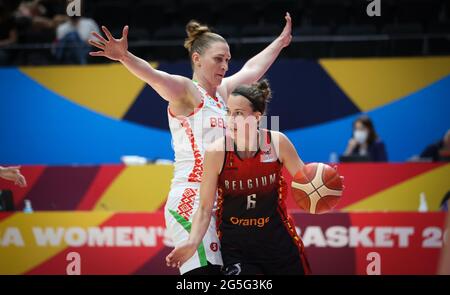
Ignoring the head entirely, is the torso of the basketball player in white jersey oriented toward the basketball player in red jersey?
yes

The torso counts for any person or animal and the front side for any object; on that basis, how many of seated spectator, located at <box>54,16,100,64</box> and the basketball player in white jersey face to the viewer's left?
0

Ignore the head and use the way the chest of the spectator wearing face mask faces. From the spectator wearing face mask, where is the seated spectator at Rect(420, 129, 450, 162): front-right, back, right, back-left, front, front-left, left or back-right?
back-left

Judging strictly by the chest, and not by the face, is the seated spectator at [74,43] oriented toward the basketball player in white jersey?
yes

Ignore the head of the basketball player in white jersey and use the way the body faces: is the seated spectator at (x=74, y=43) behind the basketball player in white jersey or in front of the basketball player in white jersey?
behind

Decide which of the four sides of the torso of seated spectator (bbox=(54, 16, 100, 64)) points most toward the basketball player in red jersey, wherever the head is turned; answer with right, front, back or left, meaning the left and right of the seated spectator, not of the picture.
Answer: front

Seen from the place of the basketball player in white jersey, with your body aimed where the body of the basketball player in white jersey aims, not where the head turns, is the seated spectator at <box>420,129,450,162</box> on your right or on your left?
on your left

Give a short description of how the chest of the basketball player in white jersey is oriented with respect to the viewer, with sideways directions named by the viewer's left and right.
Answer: facing the viewer and to the right of the viewer

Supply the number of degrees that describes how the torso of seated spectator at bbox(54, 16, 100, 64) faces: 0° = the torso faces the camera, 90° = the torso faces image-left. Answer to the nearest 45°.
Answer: approximately 0°

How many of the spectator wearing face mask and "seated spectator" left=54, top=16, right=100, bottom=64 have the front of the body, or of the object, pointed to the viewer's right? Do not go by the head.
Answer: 0

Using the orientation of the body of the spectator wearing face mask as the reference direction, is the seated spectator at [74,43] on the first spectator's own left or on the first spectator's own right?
on the first spectator's own right
